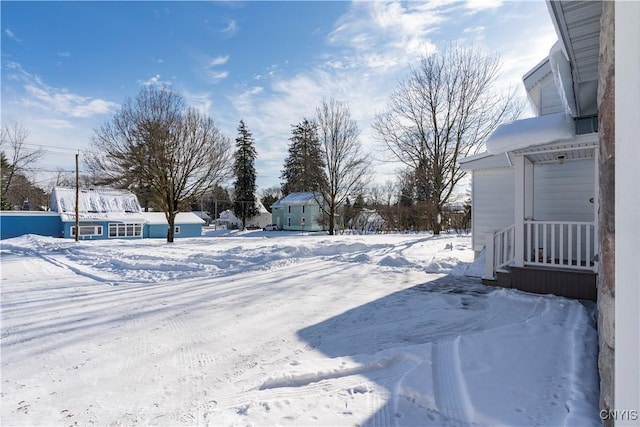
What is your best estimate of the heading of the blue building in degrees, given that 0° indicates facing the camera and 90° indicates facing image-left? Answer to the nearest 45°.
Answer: approximately 0°

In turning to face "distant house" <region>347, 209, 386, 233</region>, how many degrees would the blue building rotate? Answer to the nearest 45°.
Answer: approximately 90° to its left

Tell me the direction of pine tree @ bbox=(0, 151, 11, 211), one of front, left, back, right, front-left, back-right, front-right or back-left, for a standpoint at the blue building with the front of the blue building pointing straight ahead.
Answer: back-right

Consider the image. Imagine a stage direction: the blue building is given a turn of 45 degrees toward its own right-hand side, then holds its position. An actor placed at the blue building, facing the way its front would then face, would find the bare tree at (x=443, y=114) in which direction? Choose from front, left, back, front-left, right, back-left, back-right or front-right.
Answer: left

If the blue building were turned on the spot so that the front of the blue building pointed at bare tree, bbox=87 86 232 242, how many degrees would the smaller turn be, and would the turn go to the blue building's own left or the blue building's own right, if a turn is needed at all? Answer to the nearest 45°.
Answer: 0° — it already faces it

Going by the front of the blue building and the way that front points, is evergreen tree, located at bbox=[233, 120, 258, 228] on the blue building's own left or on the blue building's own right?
on the blue building's own left

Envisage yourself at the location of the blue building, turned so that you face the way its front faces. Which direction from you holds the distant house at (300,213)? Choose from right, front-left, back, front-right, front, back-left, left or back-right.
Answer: left
